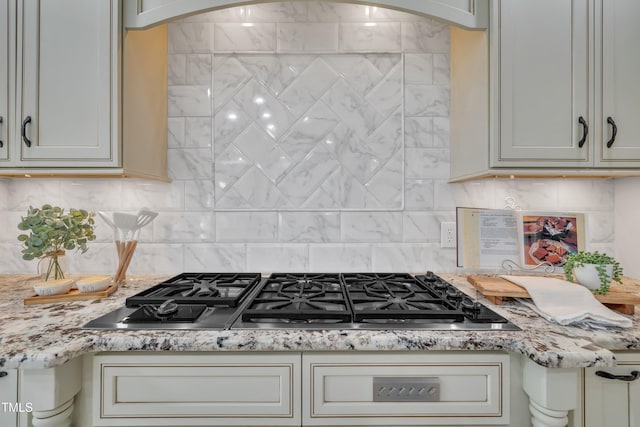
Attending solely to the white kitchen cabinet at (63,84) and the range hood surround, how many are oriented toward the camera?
2

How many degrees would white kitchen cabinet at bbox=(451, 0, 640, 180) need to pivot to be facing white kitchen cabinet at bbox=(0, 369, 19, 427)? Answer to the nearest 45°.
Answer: approximately 45° to its right

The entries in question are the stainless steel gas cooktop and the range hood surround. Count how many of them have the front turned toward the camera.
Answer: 2

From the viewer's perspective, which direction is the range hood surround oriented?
toward the camera

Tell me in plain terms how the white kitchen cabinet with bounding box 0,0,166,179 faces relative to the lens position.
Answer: facing the viewer

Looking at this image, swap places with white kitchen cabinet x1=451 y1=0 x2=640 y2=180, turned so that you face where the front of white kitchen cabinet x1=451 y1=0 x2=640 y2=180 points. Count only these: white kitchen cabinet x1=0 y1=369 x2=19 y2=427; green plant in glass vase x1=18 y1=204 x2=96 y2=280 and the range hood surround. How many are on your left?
0

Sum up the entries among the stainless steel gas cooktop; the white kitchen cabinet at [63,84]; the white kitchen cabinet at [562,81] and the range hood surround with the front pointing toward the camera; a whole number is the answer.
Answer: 4

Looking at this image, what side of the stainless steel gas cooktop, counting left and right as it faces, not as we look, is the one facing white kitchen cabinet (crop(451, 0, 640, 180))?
left

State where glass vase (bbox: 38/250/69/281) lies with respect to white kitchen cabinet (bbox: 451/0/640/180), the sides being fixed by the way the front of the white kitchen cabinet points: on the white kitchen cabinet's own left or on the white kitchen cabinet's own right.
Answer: on the white kitchen cabinet's own right
